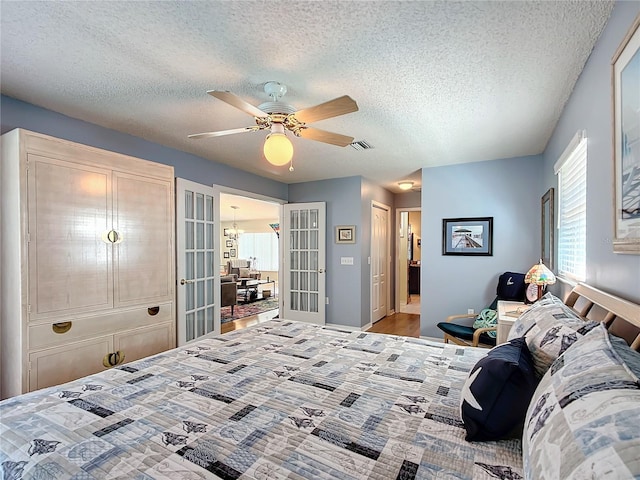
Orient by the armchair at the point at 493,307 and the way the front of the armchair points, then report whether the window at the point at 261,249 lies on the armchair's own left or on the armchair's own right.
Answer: on the armchair's own right

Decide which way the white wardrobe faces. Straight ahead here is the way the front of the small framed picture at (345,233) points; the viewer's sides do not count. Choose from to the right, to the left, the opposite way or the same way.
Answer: to the left

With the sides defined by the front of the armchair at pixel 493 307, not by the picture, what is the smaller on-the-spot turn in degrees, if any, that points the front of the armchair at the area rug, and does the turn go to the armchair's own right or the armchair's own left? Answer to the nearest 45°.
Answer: approximately 45° to the armchair's own right

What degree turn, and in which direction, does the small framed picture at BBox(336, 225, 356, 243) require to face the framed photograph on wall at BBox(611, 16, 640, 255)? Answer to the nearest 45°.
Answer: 0° — it already faces it

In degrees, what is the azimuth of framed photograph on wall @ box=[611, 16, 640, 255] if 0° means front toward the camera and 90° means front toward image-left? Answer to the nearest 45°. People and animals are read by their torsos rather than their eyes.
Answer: approximately 90°

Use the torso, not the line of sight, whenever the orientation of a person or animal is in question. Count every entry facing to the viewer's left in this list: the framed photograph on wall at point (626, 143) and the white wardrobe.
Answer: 1

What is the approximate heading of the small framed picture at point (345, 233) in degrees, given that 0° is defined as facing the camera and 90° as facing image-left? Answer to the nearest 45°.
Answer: approximately 0°
